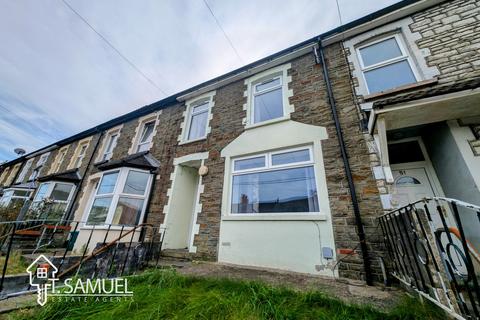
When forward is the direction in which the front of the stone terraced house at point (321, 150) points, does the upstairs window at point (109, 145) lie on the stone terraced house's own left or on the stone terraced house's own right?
on the stone terraced house's own right

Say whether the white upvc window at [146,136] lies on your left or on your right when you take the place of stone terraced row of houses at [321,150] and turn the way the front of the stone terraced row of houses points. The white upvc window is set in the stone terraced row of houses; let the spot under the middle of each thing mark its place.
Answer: on your right

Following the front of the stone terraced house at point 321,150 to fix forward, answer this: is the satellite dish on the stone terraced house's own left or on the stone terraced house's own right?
on the stone terraced house's own right

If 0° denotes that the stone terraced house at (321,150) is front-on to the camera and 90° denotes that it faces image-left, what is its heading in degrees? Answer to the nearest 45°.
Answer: approximately 45°

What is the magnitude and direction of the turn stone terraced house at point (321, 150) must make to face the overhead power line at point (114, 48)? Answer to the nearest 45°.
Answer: approximately 45° to its right

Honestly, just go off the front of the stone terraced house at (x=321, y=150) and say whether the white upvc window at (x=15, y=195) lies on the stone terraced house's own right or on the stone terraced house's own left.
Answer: on the stone terraced house's own right

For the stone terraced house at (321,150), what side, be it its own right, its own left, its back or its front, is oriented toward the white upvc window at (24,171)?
right
